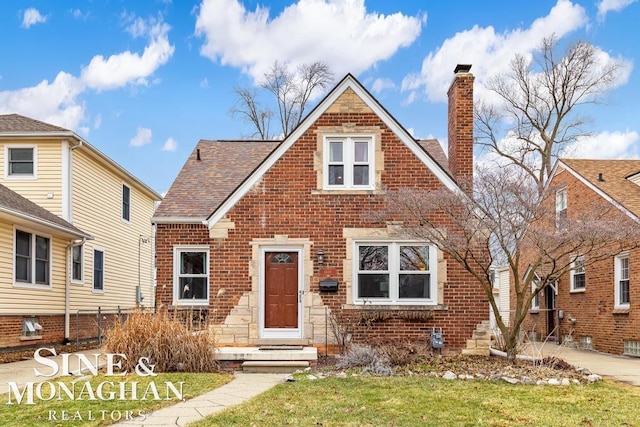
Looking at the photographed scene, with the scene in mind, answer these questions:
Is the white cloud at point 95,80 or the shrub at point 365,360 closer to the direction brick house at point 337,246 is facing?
the shrub

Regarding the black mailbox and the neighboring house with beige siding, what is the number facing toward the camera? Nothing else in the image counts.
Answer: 2

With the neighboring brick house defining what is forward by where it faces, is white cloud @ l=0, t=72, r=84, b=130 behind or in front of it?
behind

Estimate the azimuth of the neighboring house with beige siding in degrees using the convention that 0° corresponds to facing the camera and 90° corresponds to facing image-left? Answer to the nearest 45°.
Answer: approximately 0°

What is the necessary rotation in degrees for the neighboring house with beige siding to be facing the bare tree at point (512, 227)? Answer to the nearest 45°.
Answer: approximately 45° to its left

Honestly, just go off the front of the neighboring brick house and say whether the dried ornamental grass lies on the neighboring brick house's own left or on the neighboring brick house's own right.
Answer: on the neighboring brick house's own right

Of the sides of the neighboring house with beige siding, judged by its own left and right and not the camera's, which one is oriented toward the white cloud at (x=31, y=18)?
back

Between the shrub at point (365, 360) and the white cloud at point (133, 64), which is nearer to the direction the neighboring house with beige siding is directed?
the shrub

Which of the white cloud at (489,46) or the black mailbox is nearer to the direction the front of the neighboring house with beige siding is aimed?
the black mailbox
